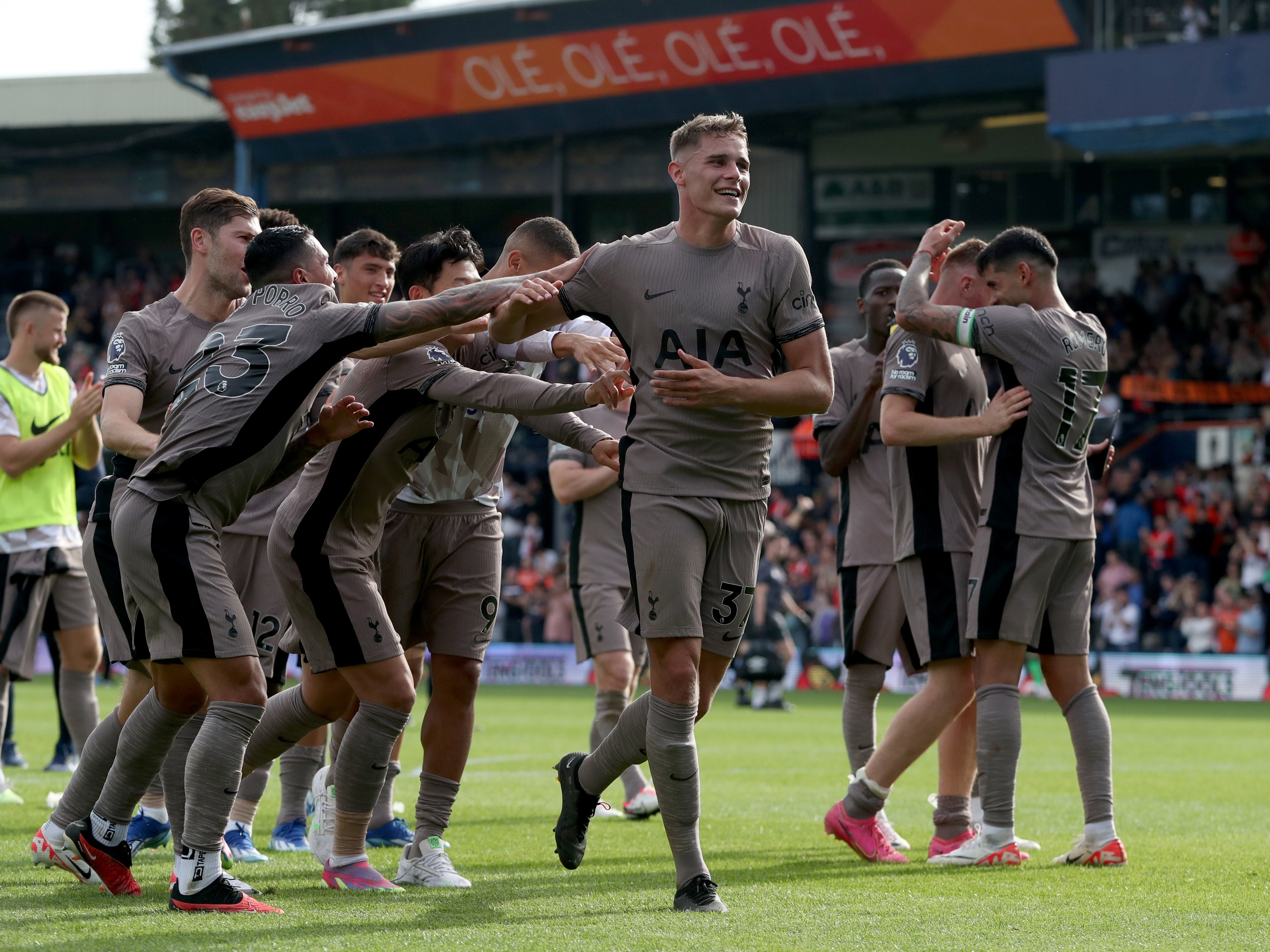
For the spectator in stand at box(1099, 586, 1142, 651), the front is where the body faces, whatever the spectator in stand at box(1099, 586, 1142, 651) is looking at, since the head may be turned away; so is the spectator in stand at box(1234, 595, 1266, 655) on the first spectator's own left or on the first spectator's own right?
on the first spectator's own left

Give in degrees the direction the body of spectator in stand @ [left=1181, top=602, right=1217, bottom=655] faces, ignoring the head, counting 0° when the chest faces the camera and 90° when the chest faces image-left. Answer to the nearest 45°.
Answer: approximately 0°

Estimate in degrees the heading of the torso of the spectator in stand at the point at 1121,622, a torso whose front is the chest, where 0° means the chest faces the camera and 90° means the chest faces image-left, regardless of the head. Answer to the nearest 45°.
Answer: approximately 0°
